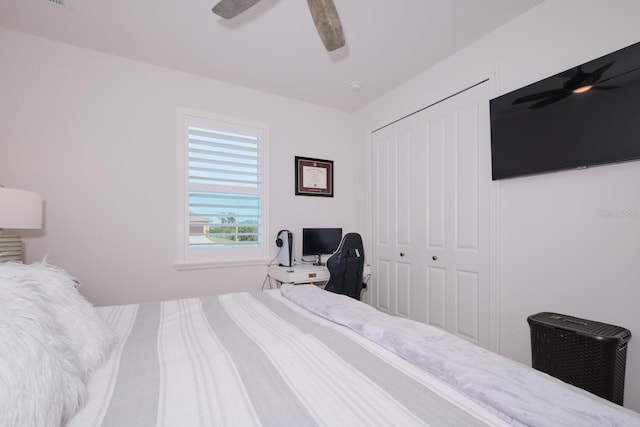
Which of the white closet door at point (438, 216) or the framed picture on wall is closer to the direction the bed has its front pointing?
the white closet door

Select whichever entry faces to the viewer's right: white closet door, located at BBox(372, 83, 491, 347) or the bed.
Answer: the bed

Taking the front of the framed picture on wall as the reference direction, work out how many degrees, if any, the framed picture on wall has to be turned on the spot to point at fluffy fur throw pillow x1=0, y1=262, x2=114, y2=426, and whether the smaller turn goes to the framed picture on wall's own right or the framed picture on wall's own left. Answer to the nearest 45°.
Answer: approximately 45° to the framed picture on wall's own right

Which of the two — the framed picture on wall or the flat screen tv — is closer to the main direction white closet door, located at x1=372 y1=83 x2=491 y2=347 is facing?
the framed picture on wall

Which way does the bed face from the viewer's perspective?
to the viewer's right

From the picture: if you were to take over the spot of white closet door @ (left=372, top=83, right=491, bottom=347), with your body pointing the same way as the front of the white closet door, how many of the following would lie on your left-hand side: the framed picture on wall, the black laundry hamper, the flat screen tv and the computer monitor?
2

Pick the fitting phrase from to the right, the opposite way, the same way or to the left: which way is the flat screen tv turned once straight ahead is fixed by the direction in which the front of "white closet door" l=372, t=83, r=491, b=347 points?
the same way

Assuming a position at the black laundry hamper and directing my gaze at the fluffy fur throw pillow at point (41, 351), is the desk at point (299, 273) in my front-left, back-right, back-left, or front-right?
front-right

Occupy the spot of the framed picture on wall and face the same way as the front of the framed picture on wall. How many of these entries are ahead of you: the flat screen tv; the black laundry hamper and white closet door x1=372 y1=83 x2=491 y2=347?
3

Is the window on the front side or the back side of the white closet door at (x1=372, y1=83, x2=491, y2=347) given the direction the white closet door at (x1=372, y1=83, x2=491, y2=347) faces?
on the front side

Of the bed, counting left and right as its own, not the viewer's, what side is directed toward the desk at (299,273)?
left

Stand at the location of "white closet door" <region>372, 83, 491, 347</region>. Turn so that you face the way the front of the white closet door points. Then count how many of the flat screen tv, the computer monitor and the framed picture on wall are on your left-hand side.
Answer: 1

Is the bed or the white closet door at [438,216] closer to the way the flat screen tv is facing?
the bed

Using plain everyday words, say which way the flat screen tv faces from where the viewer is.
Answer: facing the viewer and to the left of the viewer

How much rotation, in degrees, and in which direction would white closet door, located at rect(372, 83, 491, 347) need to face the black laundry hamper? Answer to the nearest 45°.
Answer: approximately 90° to its left

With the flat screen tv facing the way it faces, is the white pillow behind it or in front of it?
in front

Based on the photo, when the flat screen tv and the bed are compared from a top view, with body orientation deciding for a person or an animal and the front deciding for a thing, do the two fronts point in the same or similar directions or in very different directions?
very different directions

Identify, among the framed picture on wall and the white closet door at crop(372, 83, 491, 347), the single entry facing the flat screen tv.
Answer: the framed picture on wall

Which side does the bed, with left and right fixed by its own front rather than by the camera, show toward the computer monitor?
left
